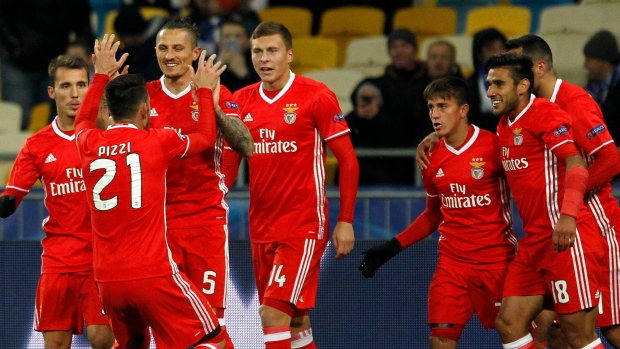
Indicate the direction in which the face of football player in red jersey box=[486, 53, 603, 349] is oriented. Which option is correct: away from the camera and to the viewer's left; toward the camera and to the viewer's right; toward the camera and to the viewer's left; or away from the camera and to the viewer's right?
toward the camera and to the viewer's left

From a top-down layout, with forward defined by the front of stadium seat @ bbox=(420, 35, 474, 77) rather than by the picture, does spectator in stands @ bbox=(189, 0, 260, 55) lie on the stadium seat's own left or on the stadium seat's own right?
on the stadium seat's own right

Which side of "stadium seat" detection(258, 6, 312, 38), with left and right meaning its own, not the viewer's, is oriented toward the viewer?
front

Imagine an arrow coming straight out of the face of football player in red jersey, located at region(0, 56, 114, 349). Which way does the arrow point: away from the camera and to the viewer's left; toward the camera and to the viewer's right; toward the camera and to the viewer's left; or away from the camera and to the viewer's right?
toward the camera and to the viewer's right

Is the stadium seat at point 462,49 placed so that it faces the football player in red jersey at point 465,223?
yes

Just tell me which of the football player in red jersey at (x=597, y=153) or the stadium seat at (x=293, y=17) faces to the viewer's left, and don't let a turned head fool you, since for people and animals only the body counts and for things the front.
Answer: the football player in red jersey

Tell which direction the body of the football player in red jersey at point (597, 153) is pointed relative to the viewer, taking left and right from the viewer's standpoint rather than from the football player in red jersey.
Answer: facing to the left of the viewer

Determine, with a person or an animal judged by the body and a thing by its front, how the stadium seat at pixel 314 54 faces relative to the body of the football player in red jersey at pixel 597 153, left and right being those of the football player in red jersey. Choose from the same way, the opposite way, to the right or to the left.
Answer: to the left

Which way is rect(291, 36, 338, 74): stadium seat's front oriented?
toward the camera

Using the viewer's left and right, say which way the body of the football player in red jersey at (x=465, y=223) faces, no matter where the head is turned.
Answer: facing the viewer and to the left of the viewer
